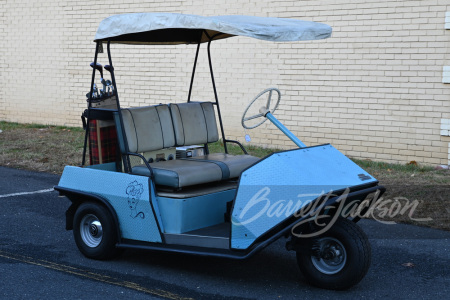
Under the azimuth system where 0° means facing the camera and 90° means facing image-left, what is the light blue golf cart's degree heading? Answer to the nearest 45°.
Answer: approximately 315°
